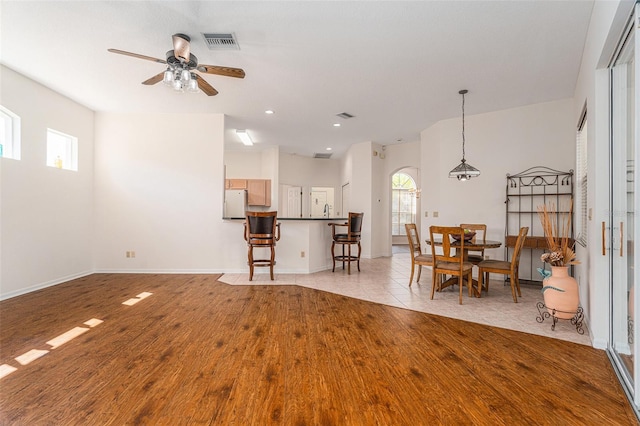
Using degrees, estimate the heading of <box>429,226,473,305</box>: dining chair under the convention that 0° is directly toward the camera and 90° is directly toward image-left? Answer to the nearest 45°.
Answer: approximately 225°

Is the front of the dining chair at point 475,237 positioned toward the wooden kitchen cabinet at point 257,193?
no

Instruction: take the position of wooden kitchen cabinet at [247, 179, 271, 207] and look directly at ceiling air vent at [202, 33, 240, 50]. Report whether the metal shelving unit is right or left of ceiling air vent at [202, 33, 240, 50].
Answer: left

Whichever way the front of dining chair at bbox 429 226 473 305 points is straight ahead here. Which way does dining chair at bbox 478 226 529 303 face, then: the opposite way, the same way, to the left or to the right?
to the left

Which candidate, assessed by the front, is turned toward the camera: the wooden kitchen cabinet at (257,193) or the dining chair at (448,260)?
the wooden kitchen cabinet

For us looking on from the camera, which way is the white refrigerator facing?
facing the viewer

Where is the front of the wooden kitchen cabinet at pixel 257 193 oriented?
toward the camera

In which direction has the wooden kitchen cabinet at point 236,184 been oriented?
toward the camera

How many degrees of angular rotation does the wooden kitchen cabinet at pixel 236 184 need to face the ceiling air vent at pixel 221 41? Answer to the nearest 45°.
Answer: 0° — it already faces it

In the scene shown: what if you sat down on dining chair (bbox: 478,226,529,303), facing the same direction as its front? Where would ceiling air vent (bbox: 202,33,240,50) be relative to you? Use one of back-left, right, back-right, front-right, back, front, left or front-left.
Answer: left

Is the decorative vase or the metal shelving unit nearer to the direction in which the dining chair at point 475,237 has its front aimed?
the decorative vase

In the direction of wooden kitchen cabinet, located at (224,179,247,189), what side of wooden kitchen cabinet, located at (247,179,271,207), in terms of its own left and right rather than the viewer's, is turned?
right
